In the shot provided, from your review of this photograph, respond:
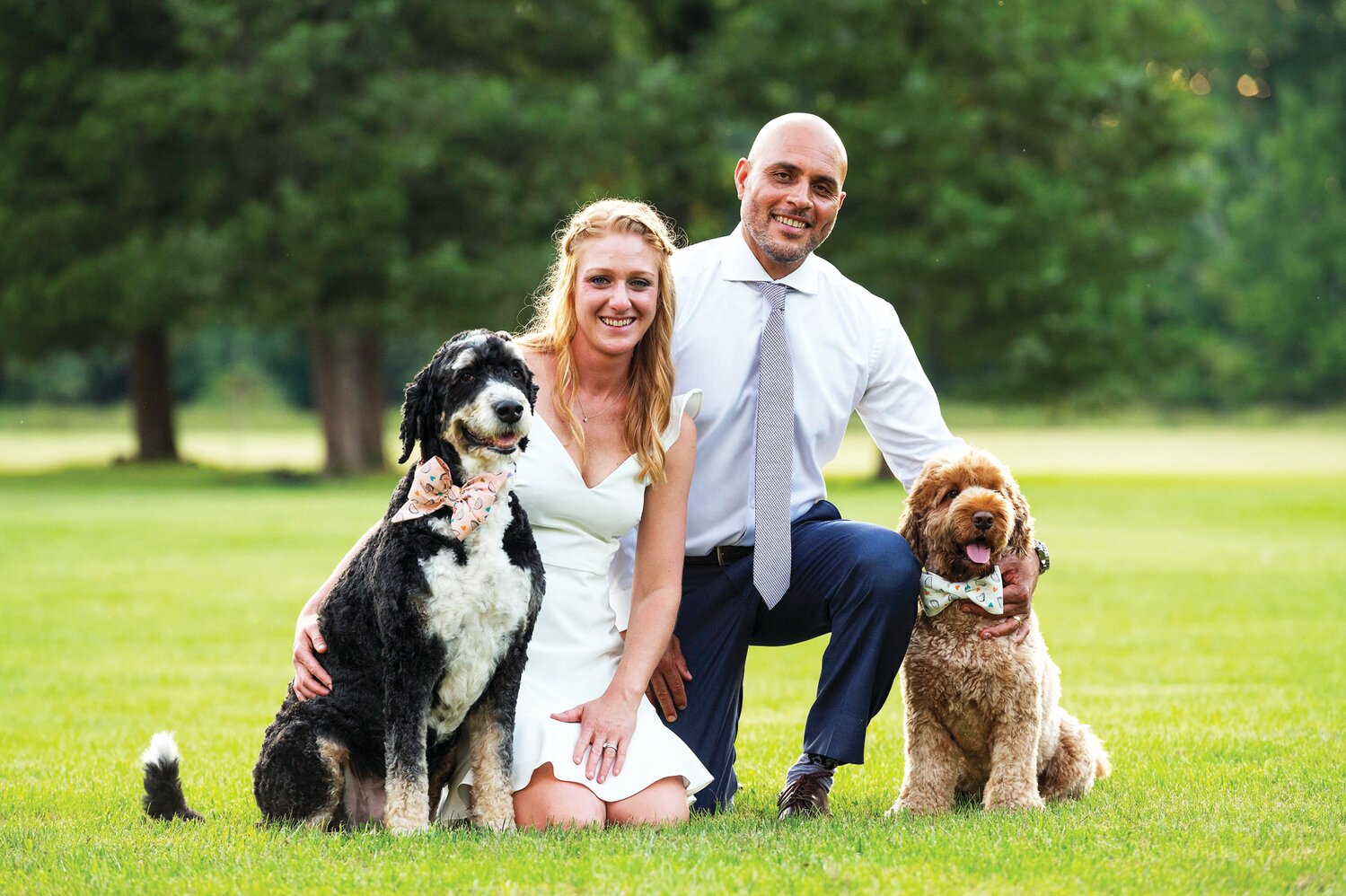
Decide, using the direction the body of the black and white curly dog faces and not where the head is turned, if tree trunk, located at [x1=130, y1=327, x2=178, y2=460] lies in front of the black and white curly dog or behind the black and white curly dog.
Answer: behind

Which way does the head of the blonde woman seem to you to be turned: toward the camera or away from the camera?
toward the camera

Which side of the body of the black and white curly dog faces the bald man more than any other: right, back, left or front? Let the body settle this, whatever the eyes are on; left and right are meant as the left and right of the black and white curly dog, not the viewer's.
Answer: left

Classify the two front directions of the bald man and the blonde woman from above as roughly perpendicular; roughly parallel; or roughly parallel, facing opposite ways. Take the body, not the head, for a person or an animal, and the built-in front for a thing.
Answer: roughly parallel

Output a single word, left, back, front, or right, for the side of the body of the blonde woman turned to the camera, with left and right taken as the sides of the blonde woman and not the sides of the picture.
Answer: front

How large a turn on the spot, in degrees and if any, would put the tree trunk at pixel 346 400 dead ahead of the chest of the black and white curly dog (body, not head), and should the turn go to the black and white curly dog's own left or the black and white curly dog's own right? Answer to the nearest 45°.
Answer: approximately 135° to the black and white curly dog's own left

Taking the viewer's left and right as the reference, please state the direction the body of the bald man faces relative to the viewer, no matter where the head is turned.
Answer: facing the viewer

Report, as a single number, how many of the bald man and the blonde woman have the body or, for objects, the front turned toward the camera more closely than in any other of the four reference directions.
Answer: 2

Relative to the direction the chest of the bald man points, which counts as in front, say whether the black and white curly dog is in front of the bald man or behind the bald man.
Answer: in front

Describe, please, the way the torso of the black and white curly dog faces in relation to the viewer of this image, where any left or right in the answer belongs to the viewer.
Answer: facing the viewer and to the right of the viewer

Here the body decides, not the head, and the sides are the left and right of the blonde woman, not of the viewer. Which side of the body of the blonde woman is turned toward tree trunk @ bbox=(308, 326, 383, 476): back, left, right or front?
back

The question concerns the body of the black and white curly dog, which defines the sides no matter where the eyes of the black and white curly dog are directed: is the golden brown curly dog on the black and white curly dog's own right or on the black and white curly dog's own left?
on the black and white curly dog's own left

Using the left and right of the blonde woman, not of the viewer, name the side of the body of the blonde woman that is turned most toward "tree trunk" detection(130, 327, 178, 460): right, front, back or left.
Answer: back

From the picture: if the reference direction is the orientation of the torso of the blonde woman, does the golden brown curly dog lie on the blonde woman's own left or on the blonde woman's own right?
on the blonde woman's own left

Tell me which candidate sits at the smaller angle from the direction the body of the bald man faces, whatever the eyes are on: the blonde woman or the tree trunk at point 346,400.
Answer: the blonde woman
